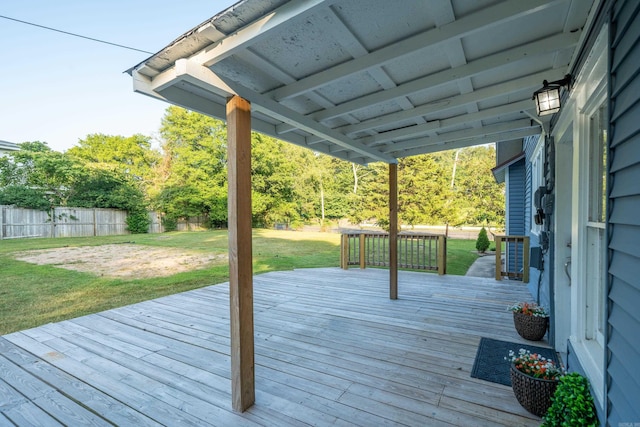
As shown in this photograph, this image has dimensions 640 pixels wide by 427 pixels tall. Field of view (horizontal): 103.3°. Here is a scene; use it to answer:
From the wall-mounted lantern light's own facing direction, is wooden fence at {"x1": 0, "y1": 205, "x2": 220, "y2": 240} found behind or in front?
in front

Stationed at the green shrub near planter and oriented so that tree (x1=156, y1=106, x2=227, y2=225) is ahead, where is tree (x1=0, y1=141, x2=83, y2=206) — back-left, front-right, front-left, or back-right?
front-left

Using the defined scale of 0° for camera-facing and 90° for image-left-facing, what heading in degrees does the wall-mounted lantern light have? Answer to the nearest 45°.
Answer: approximately 90°

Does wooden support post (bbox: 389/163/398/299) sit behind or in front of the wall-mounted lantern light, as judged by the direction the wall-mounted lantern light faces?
in front

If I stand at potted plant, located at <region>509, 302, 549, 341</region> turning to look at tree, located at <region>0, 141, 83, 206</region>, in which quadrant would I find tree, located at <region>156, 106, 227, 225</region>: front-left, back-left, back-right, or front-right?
front-right

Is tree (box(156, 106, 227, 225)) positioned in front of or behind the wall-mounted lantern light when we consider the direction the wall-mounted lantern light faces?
in front

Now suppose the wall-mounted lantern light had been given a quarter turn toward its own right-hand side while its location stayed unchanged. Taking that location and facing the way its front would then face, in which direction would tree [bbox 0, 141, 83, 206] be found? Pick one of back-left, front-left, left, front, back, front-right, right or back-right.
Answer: left
